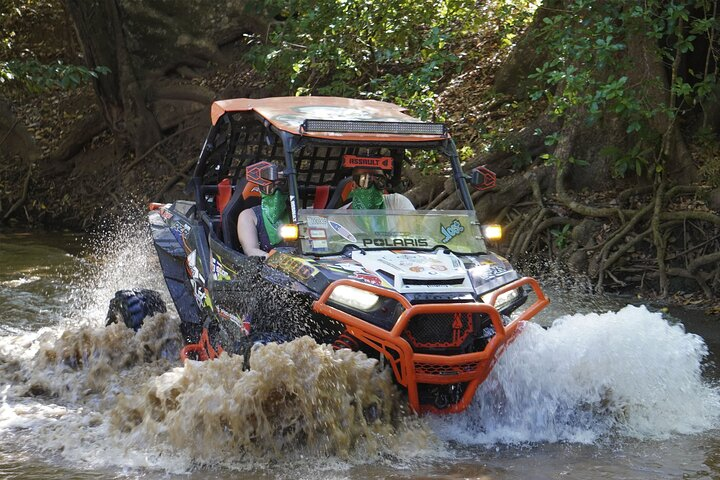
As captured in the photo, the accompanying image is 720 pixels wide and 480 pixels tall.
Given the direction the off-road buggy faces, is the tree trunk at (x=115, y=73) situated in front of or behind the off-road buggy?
behind

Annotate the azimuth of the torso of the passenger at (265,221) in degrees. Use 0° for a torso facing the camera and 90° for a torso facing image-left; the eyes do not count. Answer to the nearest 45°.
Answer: approximately 315°

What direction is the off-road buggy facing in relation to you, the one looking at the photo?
facing the viewer and to the right of the viewer
